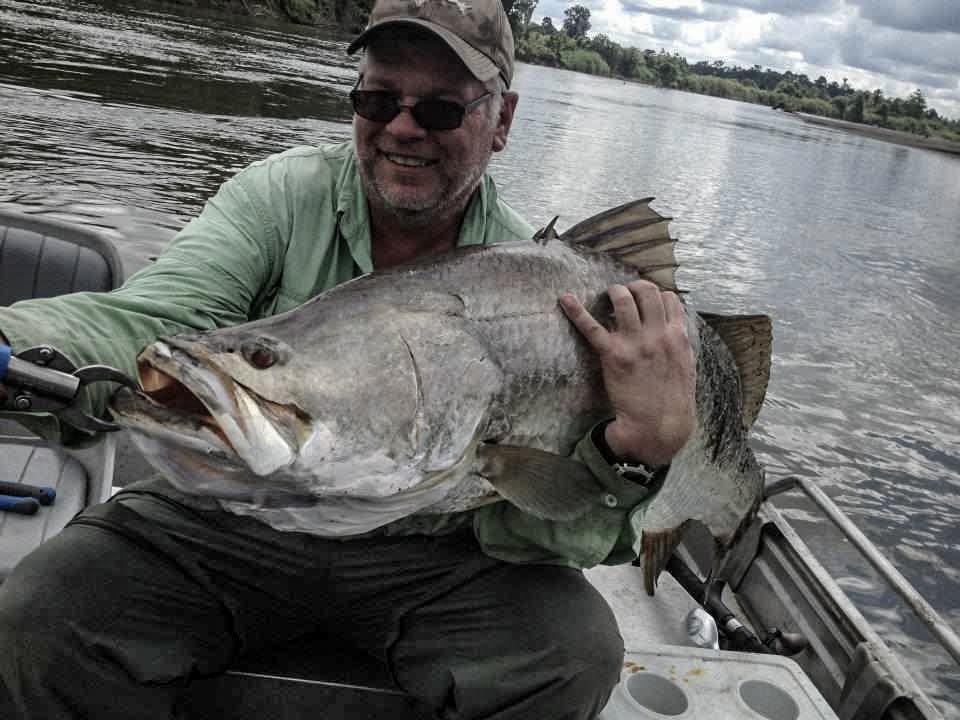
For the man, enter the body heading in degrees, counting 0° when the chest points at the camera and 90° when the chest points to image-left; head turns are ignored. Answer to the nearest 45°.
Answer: approximately 0°

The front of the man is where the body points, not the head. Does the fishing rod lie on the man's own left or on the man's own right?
on the man's own left

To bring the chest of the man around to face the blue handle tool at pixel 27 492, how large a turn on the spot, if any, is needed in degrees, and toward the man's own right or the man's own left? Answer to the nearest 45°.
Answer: approximately 135° to the man's own right
